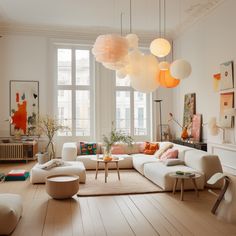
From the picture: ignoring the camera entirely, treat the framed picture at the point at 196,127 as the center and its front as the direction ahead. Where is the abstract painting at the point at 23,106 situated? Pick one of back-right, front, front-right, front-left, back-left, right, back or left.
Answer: front-right

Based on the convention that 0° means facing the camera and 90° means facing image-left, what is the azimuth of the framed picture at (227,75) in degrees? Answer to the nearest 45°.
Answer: approximately 45°

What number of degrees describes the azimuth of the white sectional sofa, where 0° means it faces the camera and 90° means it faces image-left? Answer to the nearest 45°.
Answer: approximately 45°

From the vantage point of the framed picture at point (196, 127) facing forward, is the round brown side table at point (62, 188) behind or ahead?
ahead

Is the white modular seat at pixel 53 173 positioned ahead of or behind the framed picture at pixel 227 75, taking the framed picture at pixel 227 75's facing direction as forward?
ahead

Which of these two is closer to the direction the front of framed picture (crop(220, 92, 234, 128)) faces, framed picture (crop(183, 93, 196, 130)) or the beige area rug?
the beige area rug

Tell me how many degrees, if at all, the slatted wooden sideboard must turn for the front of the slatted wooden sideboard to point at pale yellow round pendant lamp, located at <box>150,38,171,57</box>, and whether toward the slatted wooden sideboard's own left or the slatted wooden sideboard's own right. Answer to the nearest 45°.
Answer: approximately 45° to the slatted wooden sideboard's own left

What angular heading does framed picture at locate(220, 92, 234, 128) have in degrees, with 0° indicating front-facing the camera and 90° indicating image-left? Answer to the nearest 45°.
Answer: approximately 45°

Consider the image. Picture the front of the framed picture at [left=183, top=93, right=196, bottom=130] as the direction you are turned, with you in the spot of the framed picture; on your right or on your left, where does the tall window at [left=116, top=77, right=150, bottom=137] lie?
on your right

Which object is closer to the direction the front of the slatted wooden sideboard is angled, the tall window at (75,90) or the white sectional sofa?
the white sectional sofa

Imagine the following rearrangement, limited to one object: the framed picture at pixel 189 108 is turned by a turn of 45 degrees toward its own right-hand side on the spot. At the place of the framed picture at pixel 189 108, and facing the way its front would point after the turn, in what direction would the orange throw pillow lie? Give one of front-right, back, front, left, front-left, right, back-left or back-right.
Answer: front-left

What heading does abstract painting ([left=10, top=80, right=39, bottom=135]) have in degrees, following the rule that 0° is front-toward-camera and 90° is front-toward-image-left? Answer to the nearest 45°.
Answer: approximately 0°

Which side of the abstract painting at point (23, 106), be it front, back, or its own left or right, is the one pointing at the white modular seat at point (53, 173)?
front
